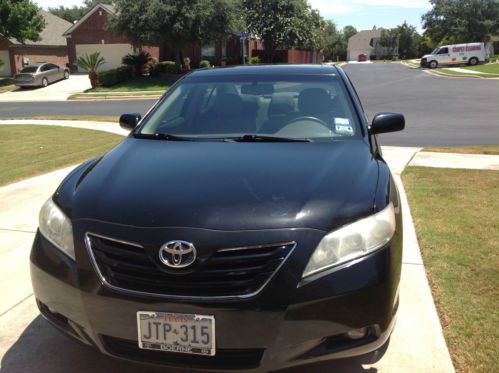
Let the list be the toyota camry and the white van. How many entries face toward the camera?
1

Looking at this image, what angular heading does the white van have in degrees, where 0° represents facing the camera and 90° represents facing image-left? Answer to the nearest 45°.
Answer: approximately 90°

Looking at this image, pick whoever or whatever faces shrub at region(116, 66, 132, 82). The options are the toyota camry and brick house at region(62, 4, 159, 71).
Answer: the brick house

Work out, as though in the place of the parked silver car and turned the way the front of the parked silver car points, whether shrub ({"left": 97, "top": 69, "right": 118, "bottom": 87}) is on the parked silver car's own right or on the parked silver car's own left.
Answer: on the parked silver car's own right

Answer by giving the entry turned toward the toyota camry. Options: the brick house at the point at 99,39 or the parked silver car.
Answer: the brick house

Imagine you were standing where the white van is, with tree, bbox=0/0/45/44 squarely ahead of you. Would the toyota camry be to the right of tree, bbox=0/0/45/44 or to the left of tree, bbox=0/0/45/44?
left

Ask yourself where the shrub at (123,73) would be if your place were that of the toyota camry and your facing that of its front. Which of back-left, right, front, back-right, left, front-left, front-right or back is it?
back

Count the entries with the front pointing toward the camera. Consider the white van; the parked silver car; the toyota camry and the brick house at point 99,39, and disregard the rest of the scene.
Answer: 2
